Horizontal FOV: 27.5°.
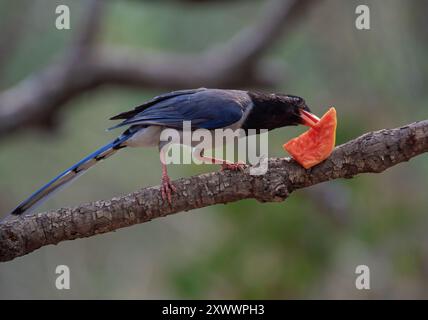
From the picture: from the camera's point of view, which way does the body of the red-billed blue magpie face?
to the viewer's right
